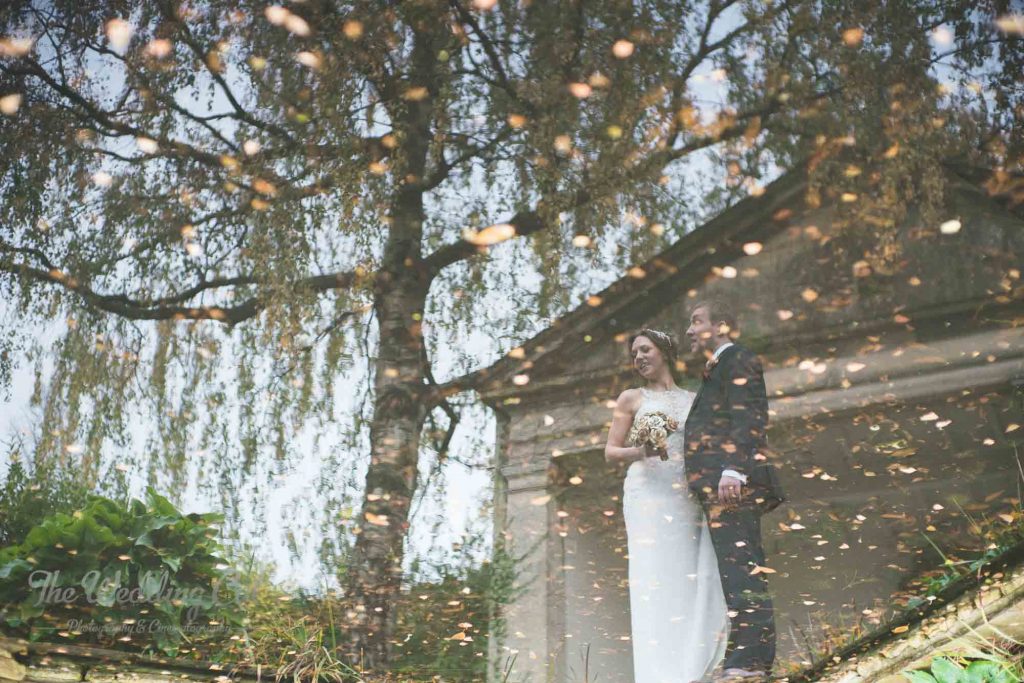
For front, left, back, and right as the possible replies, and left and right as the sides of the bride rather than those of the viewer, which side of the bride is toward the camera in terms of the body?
front

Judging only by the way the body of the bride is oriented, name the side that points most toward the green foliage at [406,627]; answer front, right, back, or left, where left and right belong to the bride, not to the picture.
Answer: right
